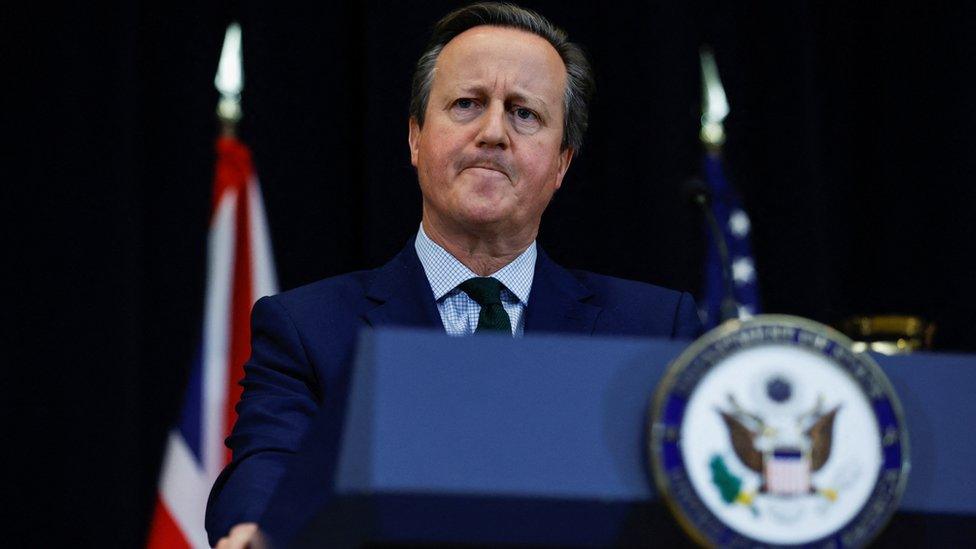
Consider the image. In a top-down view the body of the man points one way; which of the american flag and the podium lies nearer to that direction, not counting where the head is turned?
the podium

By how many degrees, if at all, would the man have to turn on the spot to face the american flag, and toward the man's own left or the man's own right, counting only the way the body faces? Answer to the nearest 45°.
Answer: approximately 135° to the man's own left

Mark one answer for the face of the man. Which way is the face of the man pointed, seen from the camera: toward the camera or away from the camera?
toward the camera

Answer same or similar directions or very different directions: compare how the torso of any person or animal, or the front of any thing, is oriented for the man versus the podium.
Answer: same or similar directions

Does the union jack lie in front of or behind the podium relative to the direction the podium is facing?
behind

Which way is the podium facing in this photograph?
toward the camera

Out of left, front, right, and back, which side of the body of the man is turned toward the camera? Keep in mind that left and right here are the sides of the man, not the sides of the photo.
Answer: front

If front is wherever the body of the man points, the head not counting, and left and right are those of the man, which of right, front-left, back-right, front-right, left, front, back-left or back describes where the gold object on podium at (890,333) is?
left

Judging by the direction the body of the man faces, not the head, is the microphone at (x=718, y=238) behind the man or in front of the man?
in front
